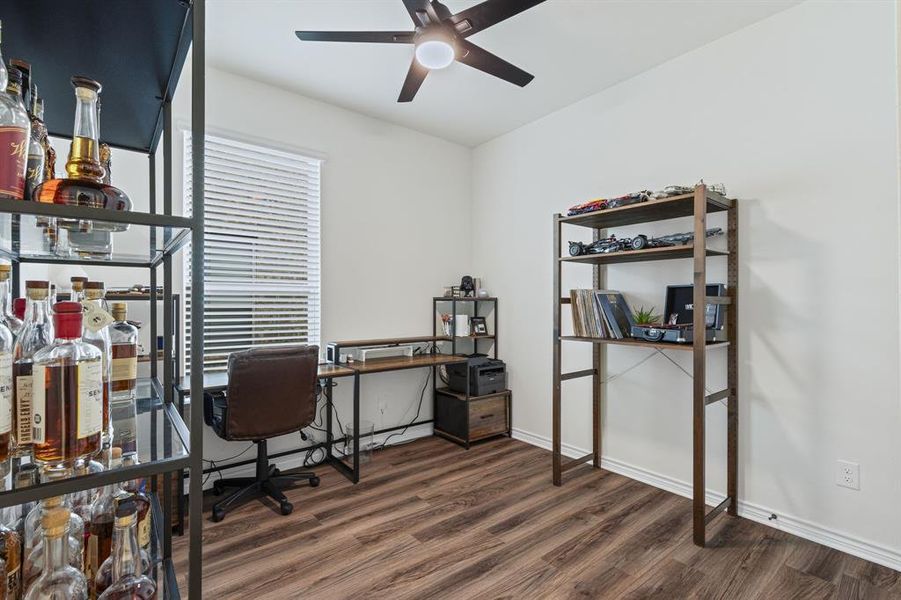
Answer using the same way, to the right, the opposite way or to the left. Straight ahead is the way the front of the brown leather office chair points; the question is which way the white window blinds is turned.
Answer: the opposite way

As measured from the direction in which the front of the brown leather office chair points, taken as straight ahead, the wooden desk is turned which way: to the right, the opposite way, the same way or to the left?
the opposite way

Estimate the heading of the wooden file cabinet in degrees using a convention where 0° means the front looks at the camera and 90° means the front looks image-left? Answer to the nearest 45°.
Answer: approximately 315°

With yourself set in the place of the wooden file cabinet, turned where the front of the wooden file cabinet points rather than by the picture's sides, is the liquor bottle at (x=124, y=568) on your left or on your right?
on your right

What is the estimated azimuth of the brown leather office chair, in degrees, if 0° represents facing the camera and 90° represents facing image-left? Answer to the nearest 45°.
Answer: approximately 135°

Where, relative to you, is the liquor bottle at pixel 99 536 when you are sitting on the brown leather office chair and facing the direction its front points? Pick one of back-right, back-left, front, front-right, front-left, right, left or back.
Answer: back-left
